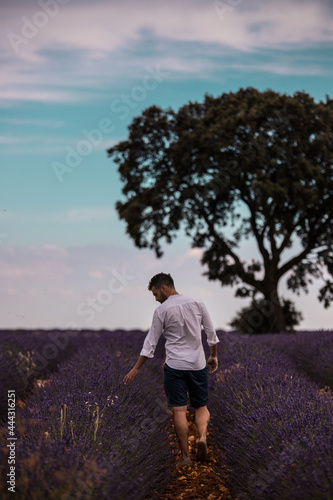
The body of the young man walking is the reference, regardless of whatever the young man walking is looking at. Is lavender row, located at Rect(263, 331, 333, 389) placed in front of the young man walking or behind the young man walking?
in front

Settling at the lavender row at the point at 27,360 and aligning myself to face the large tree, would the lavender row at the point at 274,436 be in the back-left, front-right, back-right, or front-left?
back-right

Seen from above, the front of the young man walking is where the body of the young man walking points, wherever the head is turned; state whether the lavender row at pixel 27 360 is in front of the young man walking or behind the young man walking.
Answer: in front

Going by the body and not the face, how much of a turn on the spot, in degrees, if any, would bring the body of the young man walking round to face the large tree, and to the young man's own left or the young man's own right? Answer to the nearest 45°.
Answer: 0° — they already face it

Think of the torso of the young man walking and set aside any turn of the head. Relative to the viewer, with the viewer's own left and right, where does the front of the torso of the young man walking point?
facing away from the viewer
